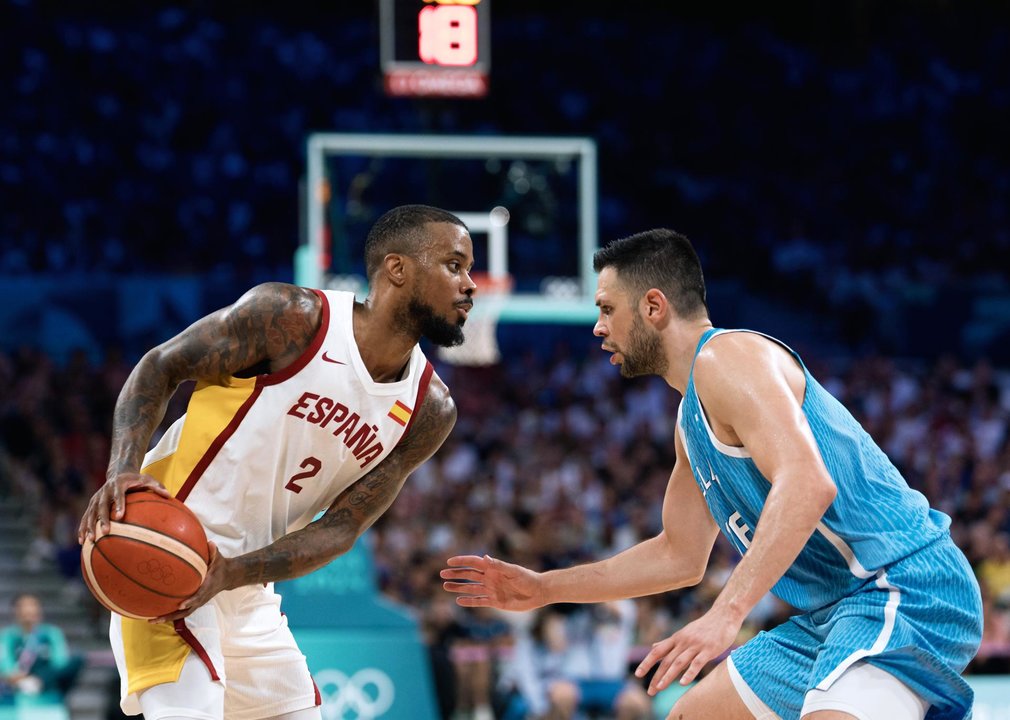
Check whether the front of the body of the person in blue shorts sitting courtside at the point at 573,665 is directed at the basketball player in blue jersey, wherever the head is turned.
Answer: yes

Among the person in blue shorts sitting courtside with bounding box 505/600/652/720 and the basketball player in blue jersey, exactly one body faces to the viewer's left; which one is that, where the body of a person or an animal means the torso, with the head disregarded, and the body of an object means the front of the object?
the basketball player in blue jersey

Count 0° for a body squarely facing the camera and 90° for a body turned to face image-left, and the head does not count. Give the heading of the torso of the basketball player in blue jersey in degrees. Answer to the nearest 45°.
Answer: approximately 90°

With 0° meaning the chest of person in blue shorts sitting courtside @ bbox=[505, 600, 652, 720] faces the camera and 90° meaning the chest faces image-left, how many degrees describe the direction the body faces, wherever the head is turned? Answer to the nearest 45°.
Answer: approximately 0°

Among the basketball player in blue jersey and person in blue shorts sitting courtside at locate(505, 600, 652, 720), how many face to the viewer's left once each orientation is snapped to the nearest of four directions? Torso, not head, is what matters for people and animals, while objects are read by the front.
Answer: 1

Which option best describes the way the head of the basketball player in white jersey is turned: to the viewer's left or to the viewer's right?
to the viewer's right

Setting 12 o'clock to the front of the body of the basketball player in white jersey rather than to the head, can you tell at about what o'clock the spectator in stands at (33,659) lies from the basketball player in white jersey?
The spectator in stands is roughly at 7 o'clock from the basketball player in white jersey.

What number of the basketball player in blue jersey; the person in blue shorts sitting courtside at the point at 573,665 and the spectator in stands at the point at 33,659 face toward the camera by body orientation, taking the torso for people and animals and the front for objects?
2

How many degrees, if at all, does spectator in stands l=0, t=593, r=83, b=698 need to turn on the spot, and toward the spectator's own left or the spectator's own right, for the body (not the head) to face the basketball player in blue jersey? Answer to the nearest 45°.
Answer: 0° — they already face them

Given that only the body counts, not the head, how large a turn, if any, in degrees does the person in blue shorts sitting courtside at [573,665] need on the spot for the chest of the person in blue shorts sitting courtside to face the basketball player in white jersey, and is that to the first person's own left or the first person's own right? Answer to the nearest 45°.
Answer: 0° — they already face them

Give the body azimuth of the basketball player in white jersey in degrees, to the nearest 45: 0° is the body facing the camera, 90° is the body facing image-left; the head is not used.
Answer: approximately 315°

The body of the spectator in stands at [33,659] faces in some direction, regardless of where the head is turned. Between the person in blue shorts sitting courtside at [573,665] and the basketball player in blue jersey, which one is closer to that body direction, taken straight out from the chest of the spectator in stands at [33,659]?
the basketball player in blue jersey
